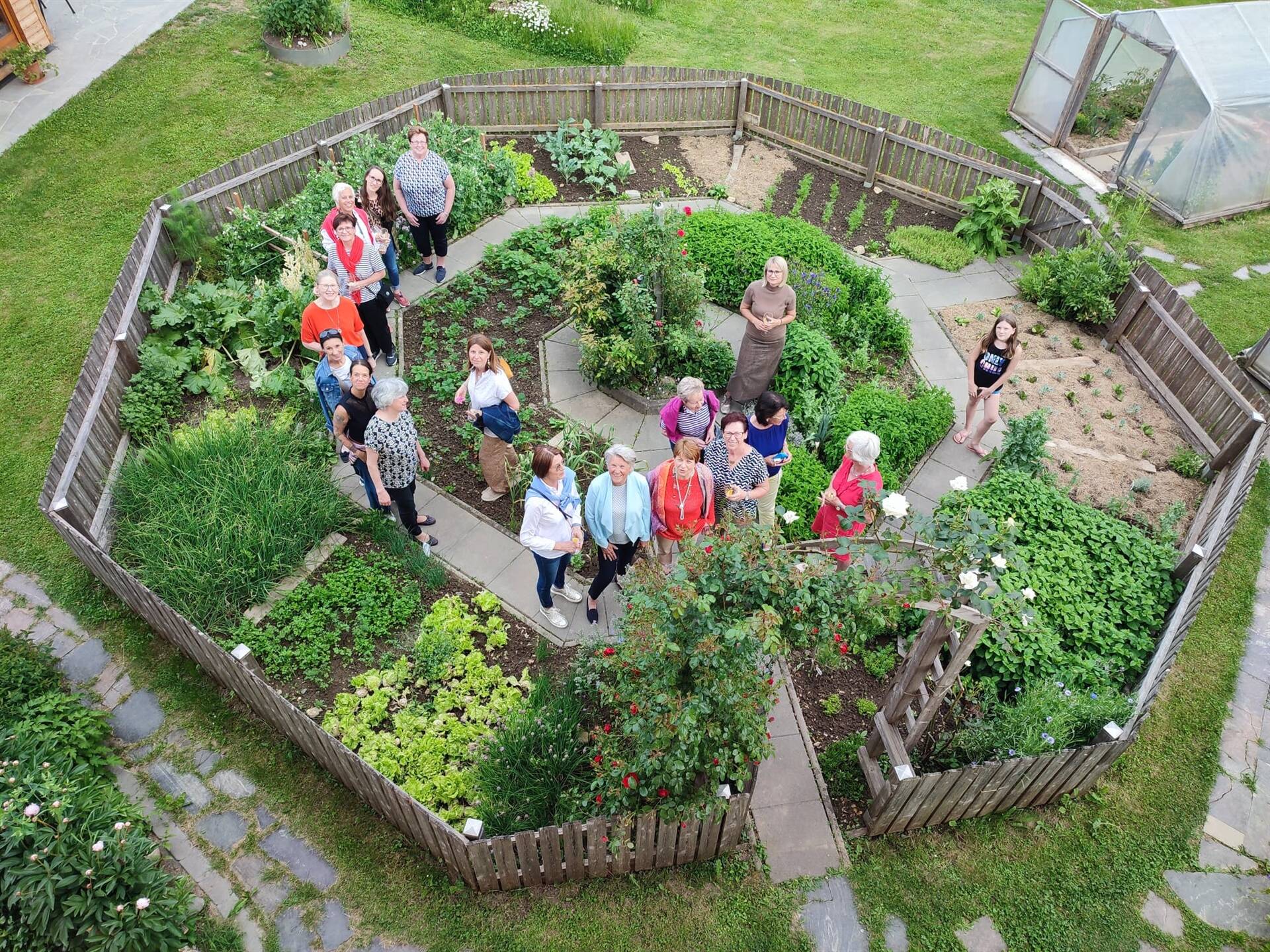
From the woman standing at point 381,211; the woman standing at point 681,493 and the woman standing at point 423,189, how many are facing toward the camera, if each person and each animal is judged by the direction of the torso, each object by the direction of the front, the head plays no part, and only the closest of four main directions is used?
3

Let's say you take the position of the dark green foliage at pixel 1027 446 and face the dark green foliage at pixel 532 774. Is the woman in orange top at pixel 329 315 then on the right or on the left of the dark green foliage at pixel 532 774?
right

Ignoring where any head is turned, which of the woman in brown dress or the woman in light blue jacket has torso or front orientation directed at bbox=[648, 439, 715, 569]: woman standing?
the woman in brown dress

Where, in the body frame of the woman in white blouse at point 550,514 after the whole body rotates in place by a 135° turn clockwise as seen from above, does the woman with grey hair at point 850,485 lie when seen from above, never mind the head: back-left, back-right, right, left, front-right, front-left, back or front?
back

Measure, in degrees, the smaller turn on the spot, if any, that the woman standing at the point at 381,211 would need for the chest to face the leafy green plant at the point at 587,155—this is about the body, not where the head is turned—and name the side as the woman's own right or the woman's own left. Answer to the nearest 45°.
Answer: approximately 135° to the woman's own left

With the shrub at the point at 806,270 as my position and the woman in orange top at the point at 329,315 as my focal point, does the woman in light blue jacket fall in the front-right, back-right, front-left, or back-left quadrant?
front-left

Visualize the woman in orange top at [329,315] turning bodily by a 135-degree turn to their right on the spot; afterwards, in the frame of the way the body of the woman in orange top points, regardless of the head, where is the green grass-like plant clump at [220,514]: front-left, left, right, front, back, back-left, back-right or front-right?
left

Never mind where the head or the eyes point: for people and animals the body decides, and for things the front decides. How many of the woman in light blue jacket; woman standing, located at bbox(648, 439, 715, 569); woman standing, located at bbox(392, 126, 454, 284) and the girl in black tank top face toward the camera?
4

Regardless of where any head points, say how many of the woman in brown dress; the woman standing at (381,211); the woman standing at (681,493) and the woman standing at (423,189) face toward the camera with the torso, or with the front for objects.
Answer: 4

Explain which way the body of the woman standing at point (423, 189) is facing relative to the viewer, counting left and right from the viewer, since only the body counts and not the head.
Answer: facing the viewer

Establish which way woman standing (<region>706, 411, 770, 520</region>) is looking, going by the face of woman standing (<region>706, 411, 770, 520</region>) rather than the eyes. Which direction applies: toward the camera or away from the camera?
toward the camera

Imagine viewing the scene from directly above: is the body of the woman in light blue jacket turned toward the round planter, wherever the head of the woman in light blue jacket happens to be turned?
no

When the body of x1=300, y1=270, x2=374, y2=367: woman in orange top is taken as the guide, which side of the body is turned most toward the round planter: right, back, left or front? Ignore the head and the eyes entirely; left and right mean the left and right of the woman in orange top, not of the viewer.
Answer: back

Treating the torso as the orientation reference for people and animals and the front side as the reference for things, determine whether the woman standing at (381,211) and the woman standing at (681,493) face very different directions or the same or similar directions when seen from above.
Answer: same or similar directions

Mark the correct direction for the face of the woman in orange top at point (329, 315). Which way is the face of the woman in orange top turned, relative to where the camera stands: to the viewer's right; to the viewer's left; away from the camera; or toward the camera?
toward the camera

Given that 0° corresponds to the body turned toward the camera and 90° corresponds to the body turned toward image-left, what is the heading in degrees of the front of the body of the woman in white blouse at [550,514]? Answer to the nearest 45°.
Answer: approximately 315°

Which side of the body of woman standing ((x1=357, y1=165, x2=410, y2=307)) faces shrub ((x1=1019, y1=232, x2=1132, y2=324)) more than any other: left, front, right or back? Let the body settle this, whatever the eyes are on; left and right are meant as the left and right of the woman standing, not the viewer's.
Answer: left

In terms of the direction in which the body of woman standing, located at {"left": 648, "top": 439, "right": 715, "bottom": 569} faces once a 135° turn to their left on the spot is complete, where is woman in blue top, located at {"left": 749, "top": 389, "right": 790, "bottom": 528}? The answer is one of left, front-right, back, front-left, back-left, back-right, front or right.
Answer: front

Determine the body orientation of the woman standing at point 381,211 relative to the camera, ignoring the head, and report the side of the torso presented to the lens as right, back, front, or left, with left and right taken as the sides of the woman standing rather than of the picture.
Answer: front

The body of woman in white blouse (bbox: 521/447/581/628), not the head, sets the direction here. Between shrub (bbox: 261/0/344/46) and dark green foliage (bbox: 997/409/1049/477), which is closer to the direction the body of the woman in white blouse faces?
the dark green foliage

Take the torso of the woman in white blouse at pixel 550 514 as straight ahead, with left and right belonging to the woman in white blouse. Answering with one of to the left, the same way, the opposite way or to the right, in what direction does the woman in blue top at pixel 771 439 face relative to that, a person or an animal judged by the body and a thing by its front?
the same way

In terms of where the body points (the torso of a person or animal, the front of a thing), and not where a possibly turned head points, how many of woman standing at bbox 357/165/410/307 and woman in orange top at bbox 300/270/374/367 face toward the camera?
2

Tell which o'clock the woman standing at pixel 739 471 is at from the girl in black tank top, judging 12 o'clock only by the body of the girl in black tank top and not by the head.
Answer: The woman standing is roughly at 1 o'clock from the girl in black tank top.

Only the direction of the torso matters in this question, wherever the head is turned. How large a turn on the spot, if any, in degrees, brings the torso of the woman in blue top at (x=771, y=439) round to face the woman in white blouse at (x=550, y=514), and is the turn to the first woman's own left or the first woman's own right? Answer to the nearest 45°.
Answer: approximately 90° to the first woman's own right
